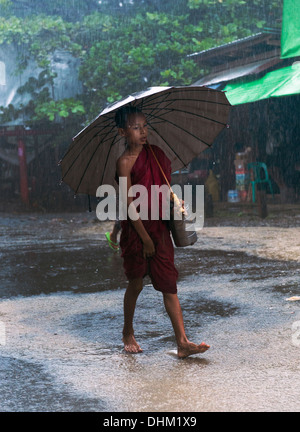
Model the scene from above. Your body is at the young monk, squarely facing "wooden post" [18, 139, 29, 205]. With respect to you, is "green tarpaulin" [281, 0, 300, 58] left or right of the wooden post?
right

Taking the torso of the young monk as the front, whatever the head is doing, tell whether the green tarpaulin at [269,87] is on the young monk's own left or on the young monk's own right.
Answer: on the young monk's own left

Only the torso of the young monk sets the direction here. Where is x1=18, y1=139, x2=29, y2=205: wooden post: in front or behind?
behind

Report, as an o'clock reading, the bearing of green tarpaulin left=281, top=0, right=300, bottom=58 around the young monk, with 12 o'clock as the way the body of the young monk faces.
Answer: The green tarpaulin is roughly at 8 o'clock from the young monk.

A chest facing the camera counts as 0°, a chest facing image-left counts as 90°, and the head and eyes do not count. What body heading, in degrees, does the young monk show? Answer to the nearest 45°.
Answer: approximately 315°
